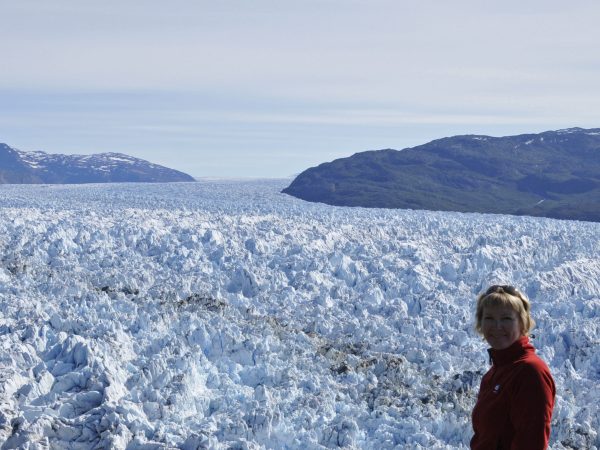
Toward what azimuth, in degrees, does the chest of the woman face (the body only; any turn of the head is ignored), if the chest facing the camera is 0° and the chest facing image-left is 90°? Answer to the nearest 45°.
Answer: approximately 45°
